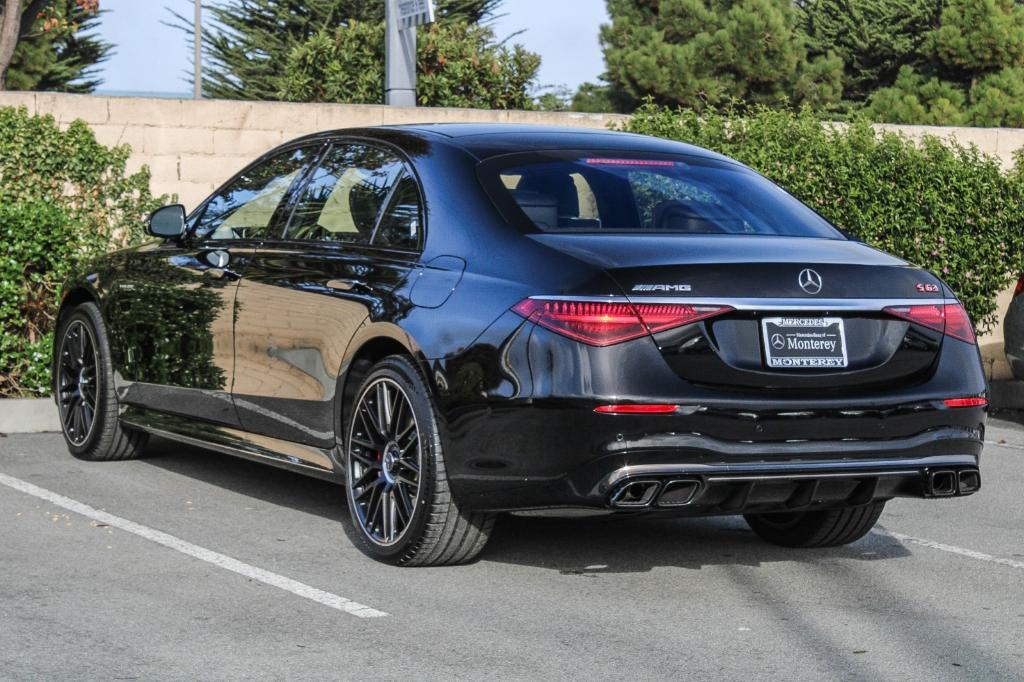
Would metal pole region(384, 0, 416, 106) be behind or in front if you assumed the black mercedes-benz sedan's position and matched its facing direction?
in front

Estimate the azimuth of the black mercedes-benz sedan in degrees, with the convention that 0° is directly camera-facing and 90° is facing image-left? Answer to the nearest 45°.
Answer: approximately 135°

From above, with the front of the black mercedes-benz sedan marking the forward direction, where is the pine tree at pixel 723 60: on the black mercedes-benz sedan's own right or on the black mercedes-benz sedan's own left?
on the black mercedes-benz sedan's own right

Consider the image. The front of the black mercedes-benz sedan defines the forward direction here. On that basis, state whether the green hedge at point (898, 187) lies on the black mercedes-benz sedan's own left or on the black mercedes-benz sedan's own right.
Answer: on the black mercedes-benz sedan's own right

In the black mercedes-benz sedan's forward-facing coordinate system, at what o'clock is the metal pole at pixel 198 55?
The metal pole is roughly at 1 o'clock from the black mercedes-benz sedan.

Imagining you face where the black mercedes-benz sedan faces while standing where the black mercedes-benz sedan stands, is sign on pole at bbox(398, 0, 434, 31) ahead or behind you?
ahead

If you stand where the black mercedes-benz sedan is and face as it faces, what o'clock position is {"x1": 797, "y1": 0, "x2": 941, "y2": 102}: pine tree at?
The pine tree is roughly at 2 o'clock from the black mercedes-benz sedan.
